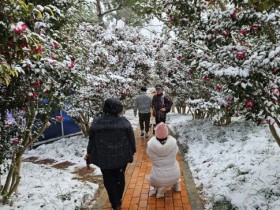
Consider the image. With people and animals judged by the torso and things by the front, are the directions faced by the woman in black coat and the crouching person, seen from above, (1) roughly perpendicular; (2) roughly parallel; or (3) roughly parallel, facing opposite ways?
roughly parallel

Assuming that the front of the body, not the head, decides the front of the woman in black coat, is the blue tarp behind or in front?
in front

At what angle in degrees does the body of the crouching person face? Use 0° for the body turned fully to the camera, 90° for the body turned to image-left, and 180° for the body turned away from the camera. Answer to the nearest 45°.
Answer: approximately 180°

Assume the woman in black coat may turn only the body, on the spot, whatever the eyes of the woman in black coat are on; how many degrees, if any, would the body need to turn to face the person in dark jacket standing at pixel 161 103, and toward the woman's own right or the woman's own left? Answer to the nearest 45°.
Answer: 0° — they already face them

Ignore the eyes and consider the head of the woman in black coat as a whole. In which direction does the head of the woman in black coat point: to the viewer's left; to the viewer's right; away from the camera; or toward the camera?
away from the camera

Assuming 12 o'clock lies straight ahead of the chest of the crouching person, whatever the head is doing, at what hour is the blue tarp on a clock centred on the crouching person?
The blue tarp is roughly at 11 o'clock from the crouching person.

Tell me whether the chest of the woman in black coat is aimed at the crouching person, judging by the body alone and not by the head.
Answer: no

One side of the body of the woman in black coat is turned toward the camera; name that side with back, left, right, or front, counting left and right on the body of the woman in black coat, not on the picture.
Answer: back

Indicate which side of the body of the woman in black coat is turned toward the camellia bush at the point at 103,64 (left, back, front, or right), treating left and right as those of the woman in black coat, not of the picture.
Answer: front

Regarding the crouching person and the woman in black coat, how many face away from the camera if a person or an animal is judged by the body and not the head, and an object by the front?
2

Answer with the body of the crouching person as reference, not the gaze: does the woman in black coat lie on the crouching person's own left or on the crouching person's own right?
on the crouching person's own left

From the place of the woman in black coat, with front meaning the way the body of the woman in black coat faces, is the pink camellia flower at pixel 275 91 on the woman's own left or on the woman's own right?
on the woman's own right

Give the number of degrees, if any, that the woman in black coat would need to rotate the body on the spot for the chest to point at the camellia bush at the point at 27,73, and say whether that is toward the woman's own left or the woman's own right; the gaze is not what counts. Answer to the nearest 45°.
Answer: approximately 90° to the woman's own left
